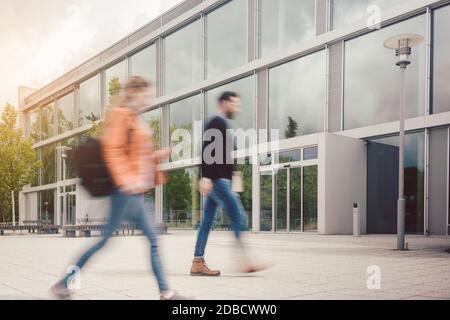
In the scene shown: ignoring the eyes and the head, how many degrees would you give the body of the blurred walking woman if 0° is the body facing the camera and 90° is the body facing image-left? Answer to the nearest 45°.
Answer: approximately 270°

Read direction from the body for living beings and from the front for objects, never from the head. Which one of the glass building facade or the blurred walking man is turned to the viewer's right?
the blurred walking man

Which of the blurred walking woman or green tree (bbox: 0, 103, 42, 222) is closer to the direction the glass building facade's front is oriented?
the blurred walking woman

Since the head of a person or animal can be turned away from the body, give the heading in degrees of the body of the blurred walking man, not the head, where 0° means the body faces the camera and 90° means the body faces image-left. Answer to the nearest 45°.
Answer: approximately 270°

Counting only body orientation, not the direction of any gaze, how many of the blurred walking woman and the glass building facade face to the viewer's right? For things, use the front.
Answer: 1

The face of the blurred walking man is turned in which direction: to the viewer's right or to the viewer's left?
to the viewer's right

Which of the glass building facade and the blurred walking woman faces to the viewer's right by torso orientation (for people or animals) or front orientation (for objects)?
the blurred walking woman

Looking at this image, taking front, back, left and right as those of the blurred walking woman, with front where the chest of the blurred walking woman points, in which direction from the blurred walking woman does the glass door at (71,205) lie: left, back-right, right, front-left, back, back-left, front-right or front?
left

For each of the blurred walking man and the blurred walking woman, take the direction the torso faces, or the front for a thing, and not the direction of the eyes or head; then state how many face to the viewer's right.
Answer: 2

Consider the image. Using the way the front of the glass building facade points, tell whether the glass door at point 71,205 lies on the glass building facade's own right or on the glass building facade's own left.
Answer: on the glass building facade's own right

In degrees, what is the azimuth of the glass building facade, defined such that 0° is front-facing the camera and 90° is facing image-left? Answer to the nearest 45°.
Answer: approximately 45°
